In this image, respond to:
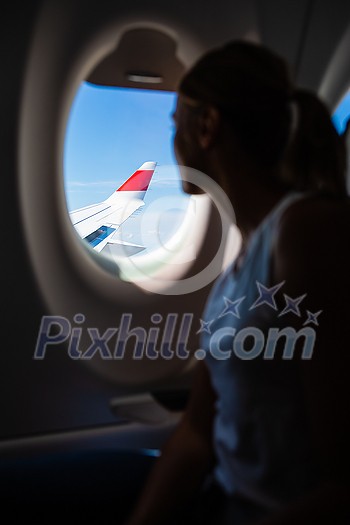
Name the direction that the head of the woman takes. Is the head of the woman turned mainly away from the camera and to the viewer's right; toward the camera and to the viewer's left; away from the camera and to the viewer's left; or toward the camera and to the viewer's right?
away from the camera and to the viewer's left

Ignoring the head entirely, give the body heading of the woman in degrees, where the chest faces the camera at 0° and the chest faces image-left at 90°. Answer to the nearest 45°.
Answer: approximately 90°
